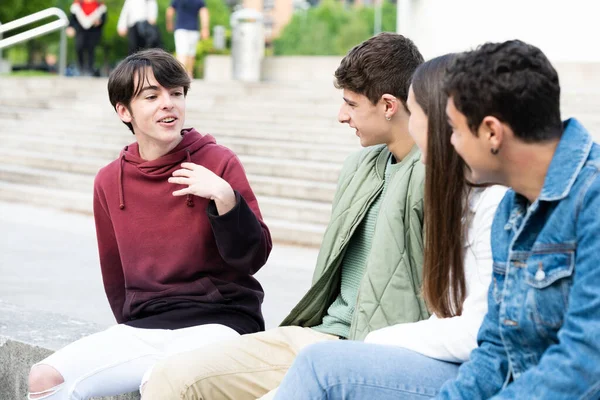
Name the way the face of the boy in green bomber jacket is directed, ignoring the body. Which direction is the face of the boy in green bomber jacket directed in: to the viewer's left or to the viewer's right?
to the viewer's left

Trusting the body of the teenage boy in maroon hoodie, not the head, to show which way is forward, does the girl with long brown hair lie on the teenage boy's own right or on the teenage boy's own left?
on the teenage boy's own left

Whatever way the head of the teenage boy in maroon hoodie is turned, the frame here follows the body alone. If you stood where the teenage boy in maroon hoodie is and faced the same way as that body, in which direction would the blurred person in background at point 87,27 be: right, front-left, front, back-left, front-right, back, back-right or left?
back-right

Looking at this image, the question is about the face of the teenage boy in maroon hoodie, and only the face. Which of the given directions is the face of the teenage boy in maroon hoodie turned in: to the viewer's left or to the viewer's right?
to the viewer's right

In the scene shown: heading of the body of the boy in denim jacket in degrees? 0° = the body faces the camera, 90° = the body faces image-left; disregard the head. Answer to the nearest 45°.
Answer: approximately 45°

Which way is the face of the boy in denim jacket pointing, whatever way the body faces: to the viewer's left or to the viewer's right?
to the viewer's left

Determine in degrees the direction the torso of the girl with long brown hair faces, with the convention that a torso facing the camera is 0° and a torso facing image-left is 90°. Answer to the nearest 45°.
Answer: approximately 90°
